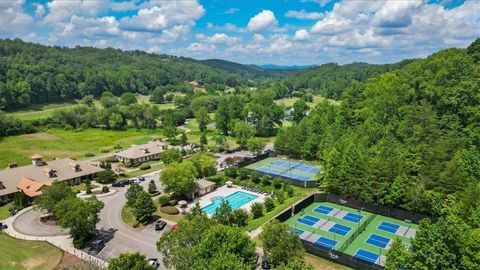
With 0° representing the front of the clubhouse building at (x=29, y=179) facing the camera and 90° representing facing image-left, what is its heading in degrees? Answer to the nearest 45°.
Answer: approximately 315°

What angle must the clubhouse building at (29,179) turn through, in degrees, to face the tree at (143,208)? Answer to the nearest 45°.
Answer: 0° — it already faces it

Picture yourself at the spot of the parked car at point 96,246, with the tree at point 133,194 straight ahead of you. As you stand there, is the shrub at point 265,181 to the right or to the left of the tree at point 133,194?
right

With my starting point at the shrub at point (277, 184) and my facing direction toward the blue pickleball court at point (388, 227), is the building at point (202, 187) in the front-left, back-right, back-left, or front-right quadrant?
back-right
